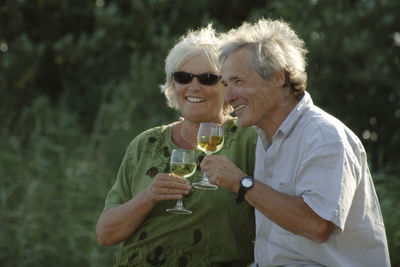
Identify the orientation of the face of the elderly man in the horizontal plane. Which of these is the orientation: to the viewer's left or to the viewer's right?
to the viewer's left

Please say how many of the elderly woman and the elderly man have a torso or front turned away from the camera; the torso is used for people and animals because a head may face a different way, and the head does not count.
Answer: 0

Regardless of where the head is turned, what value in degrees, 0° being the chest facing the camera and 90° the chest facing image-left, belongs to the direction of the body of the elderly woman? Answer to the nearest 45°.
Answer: approximately 0°

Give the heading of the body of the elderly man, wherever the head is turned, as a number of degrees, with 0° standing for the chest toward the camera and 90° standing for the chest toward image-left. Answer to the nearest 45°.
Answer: approximately 45°

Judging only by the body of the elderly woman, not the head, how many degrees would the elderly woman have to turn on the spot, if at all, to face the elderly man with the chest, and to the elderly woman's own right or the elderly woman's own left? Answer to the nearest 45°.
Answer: approximately 45° to the elderly woman's own left

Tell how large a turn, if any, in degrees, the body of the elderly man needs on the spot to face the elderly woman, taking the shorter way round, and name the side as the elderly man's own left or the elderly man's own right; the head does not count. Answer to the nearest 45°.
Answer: approximately 90° to the elderly man's own right
